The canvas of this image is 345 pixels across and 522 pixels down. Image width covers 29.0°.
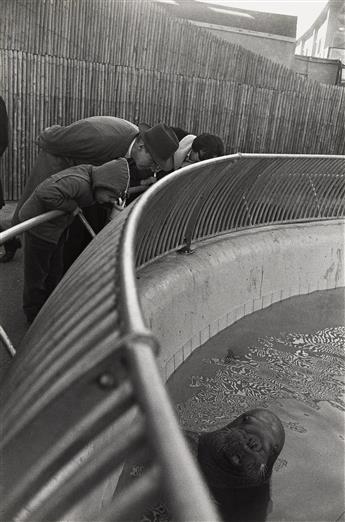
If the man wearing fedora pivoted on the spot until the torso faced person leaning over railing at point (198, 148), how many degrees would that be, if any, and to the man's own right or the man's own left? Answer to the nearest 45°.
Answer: approximately 45° to the man's own left

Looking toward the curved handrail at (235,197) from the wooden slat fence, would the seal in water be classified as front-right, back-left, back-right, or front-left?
front-right

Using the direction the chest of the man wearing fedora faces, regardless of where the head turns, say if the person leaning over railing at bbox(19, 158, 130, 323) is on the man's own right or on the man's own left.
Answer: on the man's own right

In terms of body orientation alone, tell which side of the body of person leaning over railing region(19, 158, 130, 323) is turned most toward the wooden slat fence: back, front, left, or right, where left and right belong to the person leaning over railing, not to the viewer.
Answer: left

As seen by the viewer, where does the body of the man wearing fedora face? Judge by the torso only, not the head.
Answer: to the viewer's right

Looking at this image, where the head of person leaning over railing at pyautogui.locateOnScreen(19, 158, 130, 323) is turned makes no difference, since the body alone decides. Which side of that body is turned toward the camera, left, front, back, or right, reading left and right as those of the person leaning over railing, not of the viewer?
right

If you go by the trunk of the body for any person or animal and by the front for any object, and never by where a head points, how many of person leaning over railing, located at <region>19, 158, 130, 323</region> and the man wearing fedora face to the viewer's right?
2

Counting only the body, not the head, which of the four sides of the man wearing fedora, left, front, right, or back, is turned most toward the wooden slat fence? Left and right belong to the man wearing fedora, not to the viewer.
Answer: left

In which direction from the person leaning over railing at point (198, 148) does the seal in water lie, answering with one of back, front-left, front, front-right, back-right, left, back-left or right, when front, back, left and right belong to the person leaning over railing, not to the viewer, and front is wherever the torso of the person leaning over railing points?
front-right

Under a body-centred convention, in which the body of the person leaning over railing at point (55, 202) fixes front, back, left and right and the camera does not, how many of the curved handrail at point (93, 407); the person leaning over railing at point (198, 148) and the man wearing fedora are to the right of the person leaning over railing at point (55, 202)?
1
